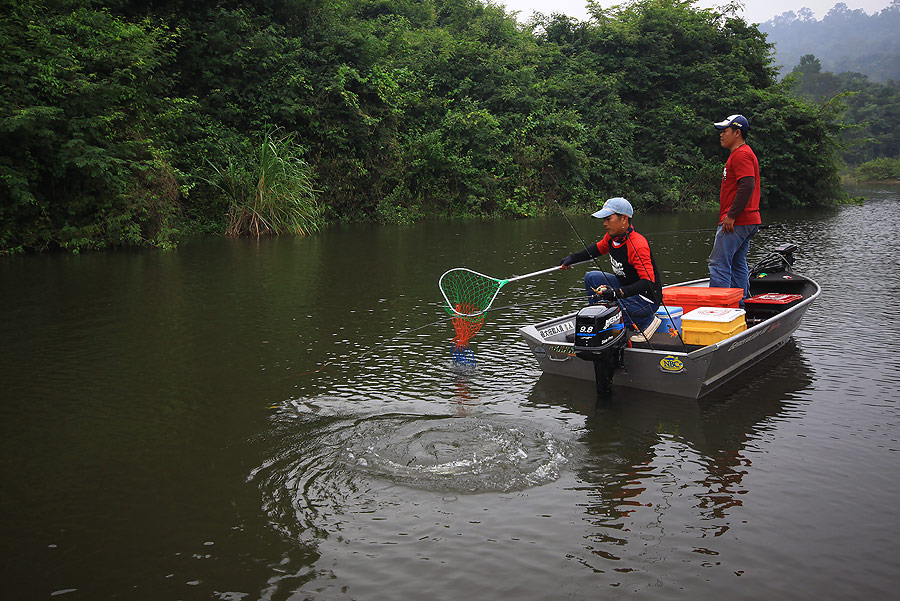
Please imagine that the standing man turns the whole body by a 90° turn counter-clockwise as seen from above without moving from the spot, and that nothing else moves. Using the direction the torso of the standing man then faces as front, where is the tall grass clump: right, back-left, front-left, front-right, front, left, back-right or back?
back-right

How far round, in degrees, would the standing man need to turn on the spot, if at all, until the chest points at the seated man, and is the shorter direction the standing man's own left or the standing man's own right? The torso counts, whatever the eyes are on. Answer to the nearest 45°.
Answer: approximately 45° to the standing man's own left

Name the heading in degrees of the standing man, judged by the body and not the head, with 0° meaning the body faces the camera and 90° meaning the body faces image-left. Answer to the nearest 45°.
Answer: approximately 90°

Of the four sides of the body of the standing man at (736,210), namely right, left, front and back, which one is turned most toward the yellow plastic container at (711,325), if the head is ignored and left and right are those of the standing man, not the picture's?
left

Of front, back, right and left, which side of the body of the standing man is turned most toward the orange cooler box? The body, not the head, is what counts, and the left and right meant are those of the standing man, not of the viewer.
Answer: left

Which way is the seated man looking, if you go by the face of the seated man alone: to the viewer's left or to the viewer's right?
to the viewer's left
